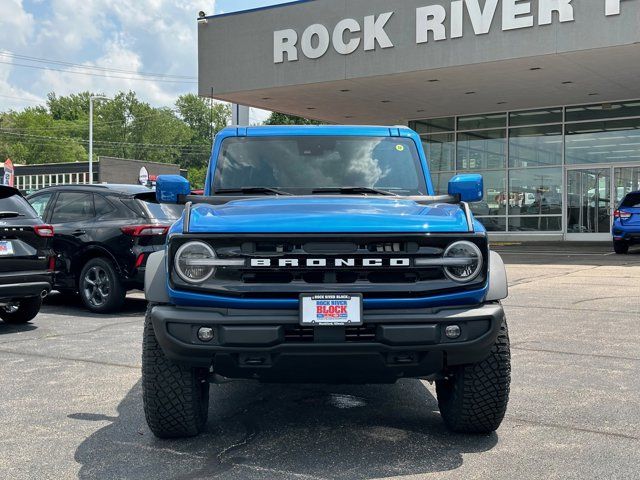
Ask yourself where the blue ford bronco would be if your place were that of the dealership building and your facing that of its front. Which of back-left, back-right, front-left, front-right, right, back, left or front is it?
front-left

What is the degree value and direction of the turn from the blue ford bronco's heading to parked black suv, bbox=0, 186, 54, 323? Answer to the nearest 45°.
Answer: approximately 135° to its right

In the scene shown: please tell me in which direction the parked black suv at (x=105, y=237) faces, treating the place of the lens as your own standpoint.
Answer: facing away from the viewer and to the left of the viewer

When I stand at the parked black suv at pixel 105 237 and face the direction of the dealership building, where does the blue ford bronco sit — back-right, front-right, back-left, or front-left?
back-right

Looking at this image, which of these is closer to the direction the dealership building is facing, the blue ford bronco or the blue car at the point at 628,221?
the blue ford bronco

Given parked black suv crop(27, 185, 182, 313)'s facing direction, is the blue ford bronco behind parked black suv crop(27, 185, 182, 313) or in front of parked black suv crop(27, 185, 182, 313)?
behind

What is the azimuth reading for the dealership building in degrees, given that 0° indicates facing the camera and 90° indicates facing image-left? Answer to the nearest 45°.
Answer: approximately 45°

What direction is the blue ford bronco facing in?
toward the camera

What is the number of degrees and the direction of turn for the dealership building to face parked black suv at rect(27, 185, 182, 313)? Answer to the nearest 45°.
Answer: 0° — it already faces it

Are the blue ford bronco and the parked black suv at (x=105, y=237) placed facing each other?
no

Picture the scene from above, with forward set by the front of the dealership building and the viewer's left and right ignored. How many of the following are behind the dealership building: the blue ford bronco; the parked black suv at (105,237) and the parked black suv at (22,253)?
0

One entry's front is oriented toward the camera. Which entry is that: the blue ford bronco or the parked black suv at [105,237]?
the blue ford bronco

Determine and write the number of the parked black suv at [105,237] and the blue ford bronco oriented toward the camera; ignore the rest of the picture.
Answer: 1

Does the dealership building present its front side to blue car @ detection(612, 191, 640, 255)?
no

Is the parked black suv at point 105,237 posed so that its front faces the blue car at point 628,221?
no

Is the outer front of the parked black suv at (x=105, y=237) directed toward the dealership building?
no
